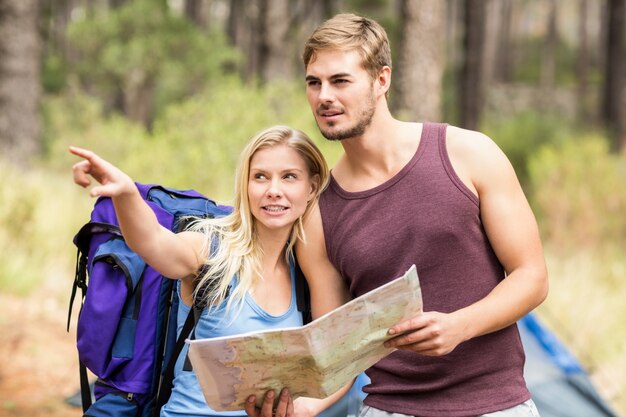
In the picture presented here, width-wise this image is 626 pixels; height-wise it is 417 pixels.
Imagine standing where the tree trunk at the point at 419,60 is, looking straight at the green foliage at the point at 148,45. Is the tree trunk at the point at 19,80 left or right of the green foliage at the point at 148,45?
left

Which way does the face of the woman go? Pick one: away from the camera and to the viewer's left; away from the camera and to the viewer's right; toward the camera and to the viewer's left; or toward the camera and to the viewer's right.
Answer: toward the camera and to the viewer's left

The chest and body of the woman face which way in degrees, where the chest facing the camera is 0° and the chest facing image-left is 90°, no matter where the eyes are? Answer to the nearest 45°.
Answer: approximately 315°

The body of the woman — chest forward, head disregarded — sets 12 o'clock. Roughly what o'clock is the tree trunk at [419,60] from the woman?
The tree trunk is roughly at 8 o'clock from the woman.

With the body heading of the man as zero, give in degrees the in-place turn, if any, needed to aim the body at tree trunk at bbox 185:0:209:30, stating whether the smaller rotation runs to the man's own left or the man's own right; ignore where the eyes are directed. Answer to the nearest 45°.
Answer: approximately 135° to the man's own right

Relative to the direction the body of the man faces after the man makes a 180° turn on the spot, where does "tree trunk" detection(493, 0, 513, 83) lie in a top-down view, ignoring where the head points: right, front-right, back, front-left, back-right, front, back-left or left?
front-left
